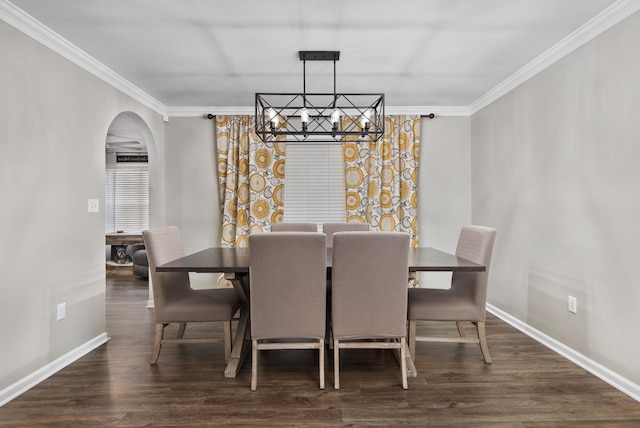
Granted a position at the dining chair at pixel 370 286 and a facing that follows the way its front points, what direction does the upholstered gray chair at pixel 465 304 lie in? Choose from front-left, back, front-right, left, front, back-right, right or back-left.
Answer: front-right

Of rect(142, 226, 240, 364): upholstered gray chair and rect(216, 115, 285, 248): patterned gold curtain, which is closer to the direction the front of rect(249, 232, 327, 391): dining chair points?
the patterned gold curtain

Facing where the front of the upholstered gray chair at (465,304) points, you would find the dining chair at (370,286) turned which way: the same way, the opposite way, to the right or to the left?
to the right

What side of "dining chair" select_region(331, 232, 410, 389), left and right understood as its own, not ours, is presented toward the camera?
back

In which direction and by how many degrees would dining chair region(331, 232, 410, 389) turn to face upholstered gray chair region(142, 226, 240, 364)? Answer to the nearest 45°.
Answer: approximately 90° to its left

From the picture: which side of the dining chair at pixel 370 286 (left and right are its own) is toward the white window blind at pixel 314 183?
front

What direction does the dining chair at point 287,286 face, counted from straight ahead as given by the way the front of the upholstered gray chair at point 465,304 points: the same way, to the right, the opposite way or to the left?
to the right

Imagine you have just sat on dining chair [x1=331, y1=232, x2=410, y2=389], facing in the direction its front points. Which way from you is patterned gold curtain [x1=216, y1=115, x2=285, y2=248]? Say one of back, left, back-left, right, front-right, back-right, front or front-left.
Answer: front-left

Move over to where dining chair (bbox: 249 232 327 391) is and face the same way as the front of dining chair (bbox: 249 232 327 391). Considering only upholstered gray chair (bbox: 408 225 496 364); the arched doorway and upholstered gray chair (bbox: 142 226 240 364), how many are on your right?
1

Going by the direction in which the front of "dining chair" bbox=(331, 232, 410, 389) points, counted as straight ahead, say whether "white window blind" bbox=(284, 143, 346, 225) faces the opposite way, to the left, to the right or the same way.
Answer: the opposite way

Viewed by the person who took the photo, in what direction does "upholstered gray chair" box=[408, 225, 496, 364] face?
facing to the left of the viewer

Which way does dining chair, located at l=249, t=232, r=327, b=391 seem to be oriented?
away from the camera
